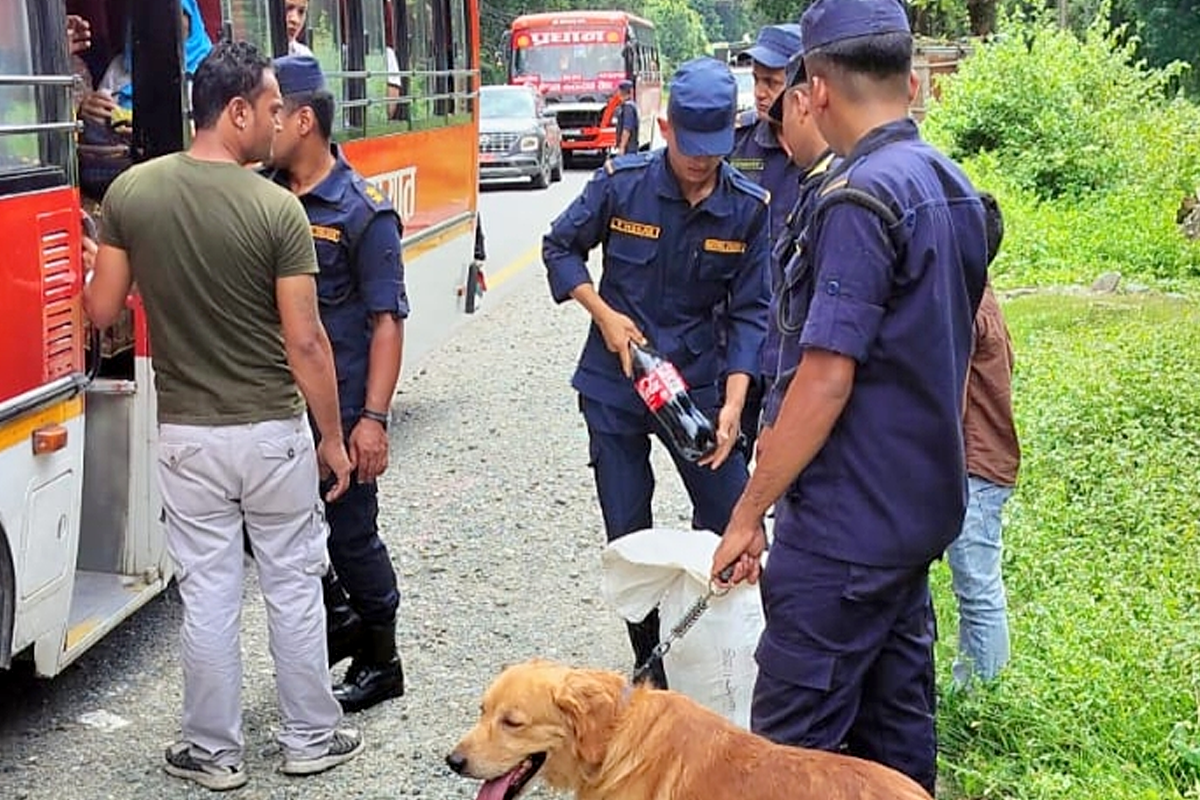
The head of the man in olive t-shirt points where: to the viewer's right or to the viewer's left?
to the viewer's right

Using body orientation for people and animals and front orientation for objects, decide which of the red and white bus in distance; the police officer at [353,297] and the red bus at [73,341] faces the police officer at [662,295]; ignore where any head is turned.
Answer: the red and white bus in distance

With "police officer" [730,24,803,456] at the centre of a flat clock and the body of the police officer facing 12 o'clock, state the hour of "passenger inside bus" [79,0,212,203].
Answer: The passenger inside bus is roughly at 1 o'clock from the police officer.

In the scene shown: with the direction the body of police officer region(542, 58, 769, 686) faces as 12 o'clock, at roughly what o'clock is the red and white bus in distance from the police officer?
The red and white bus in distance is roughly at 6 o'clock from the police officer.

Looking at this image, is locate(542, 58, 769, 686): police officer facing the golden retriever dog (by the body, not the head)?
yes

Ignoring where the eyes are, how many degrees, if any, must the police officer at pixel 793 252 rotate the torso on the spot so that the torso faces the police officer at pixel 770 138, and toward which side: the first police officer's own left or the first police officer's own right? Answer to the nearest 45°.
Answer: approximately 90° to the first police officer's own right

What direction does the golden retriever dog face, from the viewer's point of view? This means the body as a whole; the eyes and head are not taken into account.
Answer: to the viewer's left

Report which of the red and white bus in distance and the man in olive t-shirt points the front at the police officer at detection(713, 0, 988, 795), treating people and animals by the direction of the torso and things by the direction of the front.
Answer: the red and white bus in distance

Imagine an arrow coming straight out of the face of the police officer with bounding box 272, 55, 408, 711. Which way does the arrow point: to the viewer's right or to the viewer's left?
to the viewer's left

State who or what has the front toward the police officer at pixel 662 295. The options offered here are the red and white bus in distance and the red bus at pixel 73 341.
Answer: the red and white bus in distance

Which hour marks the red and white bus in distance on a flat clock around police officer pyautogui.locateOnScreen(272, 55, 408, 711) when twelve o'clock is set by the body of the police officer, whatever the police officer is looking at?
The red and white bus in distance is roughly at 5 o'clock from the police officer.

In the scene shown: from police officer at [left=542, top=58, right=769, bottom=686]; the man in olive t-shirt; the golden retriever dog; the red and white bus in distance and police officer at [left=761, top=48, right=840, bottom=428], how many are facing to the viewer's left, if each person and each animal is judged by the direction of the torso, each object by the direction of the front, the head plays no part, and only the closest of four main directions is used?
2

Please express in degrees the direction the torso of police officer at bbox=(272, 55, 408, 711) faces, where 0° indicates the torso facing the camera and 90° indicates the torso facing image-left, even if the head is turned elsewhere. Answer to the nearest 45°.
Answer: approximately 45°

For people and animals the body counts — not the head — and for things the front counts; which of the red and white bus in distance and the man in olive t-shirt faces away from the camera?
the man in olive t-shirt

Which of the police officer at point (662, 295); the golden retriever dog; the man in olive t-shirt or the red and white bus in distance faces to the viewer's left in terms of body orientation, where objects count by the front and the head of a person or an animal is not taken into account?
the golden retriever dog

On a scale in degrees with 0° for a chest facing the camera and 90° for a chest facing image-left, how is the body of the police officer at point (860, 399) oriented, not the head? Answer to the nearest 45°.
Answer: approximately 135°

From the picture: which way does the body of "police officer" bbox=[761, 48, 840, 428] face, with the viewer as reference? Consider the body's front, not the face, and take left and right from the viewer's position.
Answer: facing to the left of the viewer

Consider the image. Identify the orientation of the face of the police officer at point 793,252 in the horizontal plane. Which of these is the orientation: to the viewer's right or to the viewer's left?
to the viewer's left

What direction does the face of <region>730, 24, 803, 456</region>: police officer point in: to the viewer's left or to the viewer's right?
to the viewer's left

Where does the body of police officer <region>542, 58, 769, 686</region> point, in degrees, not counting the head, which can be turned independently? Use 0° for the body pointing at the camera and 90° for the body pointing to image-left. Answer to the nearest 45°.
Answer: approximately 0°

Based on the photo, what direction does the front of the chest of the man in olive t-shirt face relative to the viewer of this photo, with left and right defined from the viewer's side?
facing away from the viewer
